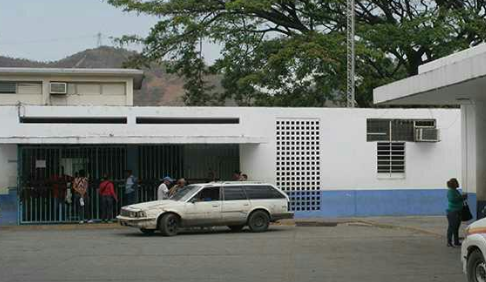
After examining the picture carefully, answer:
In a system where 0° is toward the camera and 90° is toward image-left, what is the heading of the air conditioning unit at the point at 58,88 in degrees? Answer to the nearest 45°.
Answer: approximately 0°

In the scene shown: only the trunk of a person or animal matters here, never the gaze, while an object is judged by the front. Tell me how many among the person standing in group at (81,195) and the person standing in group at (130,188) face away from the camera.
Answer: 2

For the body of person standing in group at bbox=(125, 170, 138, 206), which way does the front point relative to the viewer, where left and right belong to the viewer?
facing away from the viewer

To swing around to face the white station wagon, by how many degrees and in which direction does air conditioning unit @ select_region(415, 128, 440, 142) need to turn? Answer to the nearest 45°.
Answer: approximately 45° to its right

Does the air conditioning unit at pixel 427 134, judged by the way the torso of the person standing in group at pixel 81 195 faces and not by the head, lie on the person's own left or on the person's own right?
on the person's own right

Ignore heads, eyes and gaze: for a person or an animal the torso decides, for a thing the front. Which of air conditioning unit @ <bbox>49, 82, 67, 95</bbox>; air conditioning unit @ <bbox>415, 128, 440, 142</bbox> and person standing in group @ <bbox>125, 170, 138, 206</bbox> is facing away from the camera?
the person standing in group

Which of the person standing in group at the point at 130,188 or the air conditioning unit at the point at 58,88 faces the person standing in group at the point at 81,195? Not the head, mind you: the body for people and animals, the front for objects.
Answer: the air conditioning unit

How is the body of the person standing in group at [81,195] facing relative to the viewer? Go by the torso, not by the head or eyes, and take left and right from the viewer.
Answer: facing away from the viewer

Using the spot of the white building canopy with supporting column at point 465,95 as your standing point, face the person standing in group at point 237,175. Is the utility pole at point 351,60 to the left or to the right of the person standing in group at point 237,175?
right
